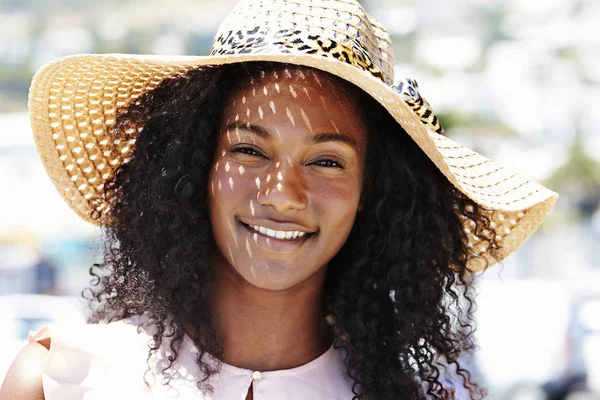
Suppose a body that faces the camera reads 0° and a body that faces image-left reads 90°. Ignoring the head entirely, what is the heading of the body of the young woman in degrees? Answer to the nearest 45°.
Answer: approximately 0°
